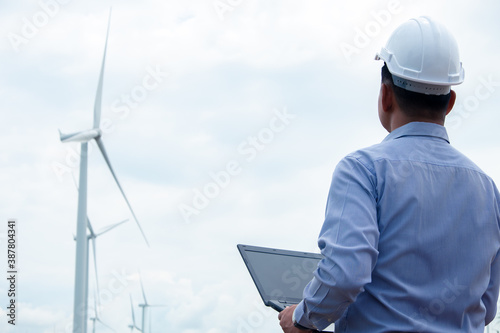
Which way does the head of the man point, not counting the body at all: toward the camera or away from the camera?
away from the camera

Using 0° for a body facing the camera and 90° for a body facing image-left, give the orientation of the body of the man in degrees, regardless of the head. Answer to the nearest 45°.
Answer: approximately 135°

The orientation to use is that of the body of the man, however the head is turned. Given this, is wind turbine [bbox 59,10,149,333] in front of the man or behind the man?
in front
